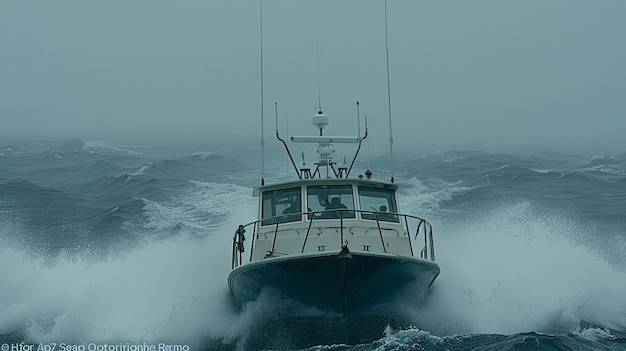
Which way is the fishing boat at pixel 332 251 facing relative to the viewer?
toward the camera
